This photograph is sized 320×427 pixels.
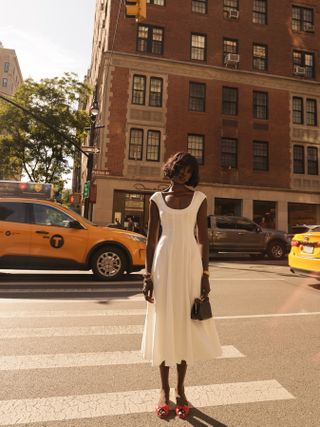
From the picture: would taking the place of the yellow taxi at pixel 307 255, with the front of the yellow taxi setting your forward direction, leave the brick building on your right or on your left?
on your left

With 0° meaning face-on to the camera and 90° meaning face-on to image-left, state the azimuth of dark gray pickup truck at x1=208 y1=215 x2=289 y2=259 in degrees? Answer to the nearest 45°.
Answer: approximately 270°

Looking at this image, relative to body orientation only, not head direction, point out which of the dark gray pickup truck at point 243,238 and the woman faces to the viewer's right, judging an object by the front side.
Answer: the dark gray pickup truck

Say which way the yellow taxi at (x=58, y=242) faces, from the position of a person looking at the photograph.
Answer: facing to the right of the viewer

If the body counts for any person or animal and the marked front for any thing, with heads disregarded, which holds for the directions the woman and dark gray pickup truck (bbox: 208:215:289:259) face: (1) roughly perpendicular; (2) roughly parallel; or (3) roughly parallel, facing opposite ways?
roughly perpendicular

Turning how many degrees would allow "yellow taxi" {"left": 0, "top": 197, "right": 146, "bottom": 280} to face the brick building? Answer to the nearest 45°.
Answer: approximately 45° to its left

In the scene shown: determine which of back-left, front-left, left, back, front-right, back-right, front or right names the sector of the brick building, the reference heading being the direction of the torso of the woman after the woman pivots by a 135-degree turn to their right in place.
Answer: front-right

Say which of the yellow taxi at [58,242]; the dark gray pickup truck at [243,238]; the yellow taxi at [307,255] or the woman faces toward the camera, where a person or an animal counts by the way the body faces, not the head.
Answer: the woman

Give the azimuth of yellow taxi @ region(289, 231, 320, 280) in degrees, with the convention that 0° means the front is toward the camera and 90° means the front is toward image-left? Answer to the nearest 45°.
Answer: approximately 225°

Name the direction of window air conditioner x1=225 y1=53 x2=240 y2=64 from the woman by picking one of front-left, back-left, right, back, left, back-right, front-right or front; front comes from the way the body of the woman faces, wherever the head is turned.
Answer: back
